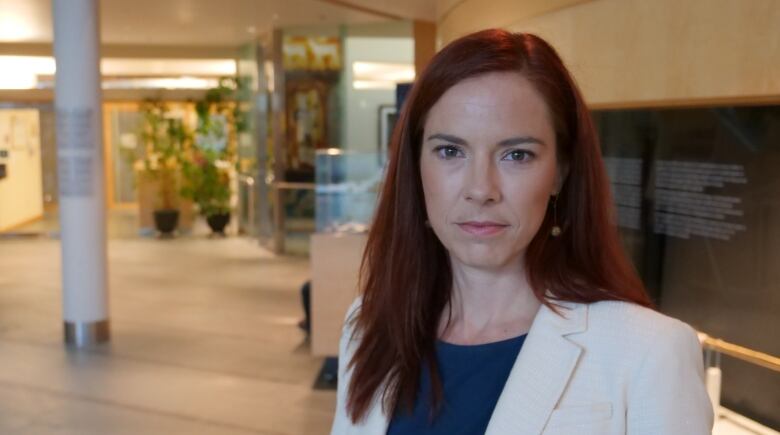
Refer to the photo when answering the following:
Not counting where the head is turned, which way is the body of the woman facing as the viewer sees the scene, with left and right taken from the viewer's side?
facing the viewer and to the left of the viewer

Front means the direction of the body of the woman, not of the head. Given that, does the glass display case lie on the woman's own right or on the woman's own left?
on the woman's own right

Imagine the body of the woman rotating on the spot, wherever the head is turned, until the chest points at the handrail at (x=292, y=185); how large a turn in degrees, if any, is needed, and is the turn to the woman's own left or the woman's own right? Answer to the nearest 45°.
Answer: approximately 135° to the woman's own right

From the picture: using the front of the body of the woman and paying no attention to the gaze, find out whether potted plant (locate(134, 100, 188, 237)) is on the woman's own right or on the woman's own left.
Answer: on the woman's own right

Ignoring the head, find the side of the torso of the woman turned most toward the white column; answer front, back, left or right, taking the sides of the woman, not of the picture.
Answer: right
